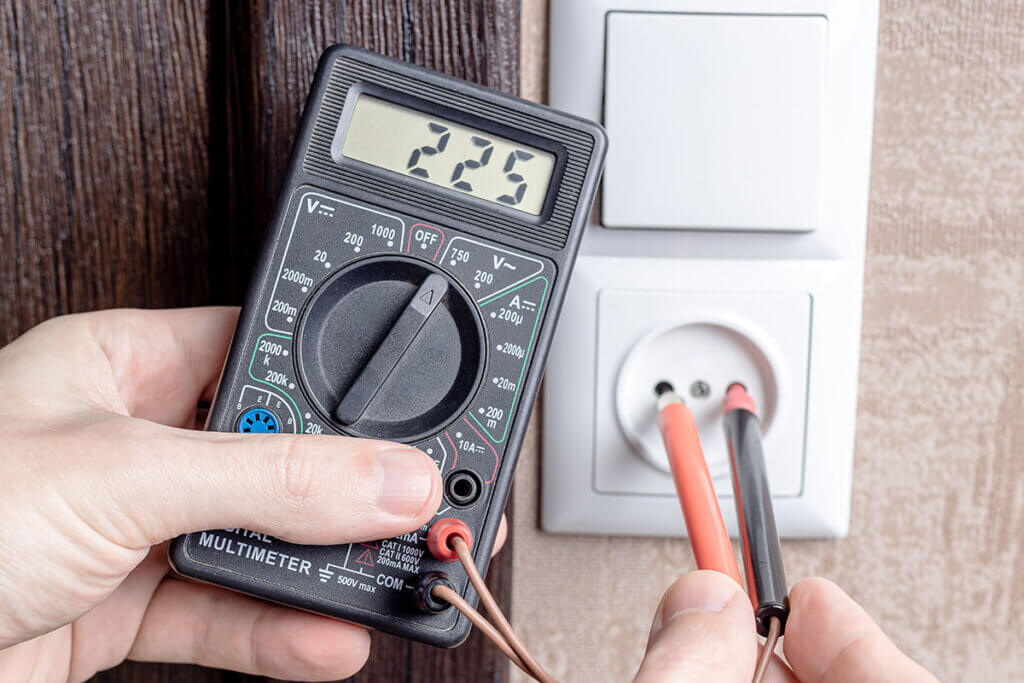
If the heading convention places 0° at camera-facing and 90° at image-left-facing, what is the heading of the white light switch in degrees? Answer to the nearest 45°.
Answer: approximately 0°

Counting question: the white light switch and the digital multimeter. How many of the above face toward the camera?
2

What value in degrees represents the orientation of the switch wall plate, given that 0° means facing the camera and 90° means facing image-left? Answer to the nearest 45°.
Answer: approximately 0°
